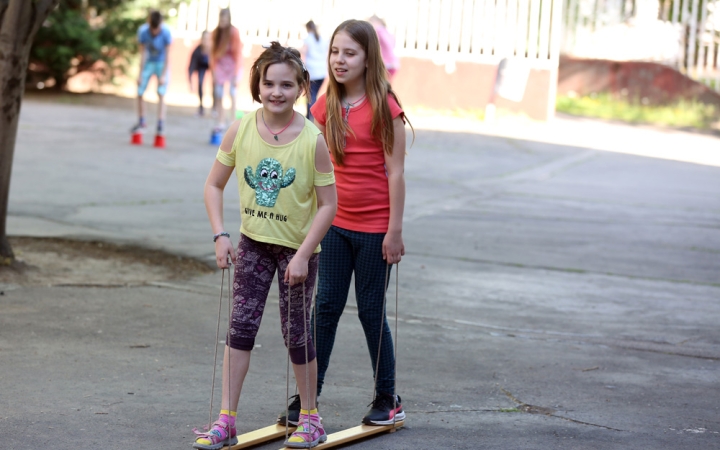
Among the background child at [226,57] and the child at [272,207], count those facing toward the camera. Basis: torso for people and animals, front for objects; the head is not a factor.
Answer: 2

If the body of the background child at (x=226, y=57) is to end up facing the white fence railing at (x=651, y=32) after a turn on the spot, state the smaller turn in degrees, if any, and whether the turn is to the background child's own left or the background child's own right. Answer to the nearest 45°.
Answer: approximately 135° to the background child's own left

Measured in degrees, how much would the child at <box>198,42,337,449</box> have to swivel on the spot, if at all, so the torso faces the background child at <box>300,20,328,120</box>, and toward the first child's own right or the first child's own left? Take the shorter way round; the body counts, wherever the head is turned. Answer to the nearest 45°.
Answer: approximately 180°

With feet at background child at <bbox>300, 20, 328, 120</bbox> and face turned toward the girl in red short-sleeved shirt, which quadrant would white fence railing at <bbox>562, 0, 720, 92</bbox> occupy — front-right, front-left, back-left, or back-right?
back-left

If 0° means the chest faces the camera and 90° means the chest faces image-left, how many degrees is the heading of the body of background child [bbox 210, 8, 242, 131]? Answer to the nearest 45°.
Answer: approximately 0°

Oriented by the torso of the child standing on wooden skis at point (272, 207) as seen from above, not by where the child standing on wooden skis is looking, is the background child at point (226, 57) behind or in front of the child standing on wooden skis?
behind

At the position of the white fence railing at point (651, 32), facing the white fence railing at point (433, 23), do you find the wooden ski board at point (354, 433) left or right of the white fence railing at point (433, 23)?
left

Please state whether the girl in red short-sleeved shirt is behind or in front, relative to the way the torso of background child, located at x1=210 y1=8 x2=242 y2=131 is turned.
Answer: in front

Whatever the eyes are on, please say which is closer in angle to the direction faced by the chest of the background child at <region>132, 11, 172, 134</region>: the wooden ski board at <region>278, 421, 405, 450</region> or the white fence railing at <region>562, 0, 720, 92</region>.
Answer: the wooden ski board
